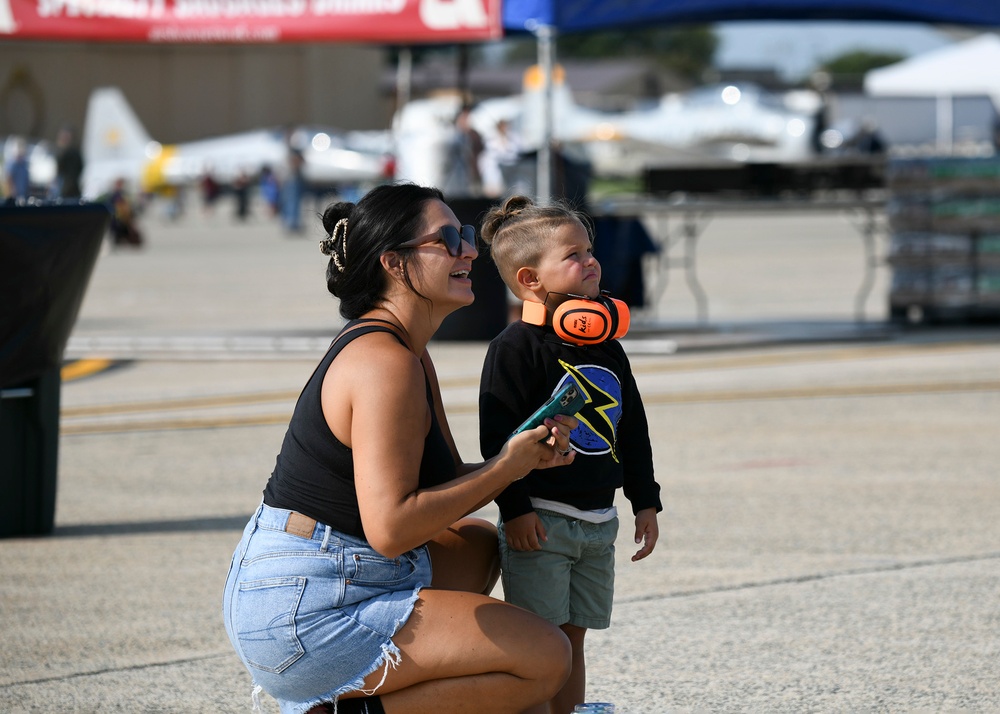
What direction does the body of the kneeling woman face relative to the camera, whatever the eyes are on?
to the viewer's right

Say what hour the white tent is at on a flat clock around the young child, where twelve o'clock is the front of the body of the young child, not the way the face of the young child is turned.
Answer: The white tent is roughly at 8 o'clock from the young child.

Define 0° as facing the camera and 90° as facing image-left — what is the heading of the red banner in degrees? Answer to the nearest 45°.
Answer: approximately 0°

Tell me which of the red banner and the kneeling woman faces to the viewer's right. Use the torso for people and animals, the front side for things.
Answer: the kneeling woman

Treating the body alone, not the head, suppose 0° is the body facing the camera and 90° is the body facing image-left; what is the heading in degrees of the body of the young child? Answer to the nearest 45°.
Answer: approximately 315°

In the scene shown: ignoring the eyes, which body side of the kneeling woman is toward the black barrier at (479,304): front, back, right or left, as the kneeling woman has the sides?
left

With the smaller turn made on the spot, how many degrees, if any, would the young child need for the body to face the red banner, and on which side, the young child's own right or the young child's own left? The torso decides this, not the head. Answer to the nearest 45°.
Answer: approximately 135° to the young child's own left

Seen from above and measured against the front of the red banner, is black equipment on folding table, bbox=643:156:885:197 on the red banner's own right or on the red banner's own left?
on the red banner's own left

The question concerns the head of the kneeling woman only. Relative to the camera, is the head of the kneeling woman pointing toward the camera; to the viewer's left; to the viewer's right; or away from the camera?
to the viewer's right
